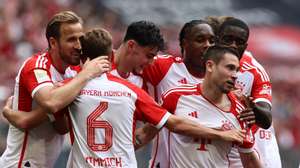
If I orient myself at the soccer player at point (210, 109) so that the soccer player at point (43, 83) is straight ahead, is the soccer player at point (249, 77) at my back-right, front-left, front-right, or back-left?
back-right

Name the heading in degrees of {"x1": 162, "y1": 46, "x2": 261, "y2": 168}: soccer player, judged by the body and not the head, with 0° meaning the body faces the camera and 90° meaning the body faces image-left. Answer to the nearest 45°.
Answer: approximately 315°

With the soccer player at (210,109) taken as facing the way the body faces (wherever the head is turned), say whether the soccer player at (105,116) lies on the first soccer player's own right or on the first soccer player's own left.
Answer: on the first soccer player's own right

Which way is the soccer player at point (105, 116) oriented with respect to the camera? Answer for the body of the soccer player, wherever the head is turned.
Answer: away from the camera

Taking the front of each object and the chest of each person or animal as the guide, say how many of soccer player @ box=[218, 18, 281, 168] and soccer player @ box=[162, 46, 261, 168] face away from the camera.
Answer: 0

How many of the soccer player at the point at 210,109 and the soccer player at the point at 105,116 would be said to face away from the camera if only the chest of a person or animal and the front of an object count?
1

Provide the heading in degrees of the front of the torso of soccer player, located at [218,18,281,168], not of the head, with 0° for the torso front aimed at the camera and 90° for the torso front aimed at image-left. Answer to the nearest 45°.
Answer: approximately 45°
